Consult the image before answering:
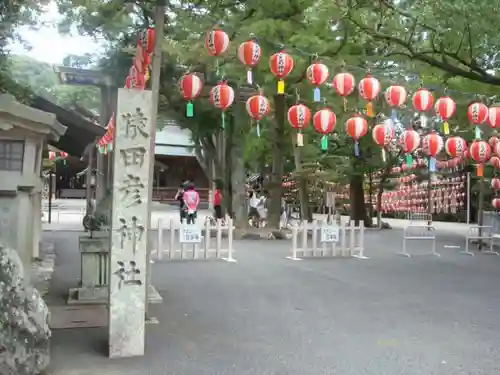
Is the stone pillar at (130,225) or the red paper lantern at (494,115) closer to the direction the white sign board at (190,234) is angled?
the stone pillar

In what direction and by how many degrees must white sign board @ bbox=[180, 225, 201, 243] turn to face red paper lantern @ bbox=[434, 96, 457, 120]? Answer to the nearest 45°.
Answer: approximately 90° to its left

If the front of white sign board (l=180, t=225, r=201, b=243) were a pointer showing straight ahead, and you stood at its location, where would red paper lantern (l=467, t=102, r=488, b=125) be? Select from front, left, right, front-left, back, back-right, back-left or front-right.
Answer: left

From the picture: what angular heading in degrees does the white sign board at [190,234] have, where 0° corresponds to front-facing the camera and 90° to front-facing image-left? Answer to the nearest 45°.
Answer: approximately 0°

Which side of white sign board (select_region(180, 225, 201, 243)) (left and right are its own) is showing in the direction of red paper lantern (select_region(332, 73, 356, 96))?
left

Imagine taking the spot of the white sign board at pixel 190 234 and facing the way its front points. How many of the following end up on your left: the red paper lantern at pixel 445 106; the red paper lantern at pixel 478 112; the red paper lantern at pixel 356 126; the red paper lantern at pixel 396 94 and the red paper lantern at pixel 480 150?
5

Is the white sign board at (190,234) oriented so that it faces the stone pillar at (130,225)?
yes

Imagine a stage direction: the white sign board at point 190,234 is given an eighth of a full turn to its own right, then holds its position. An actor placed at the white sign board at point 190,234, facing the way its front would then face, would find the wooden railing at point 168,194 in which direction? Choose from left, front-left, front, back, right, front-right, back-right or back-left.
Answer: back-right

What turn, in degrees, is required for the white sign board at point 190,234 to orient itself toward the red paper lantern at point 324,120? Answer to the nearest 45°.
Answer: approximately 90° to its left

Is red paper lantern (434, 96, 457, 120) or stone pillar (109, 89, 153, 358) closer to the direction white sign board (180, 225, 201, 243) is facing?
the stone pillar

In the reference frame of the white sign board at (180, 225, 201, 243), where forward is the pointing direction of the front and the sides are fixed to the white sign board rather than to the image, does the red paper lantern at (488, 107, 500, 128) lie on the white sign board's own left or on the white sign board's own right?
on the white sign board's own left
